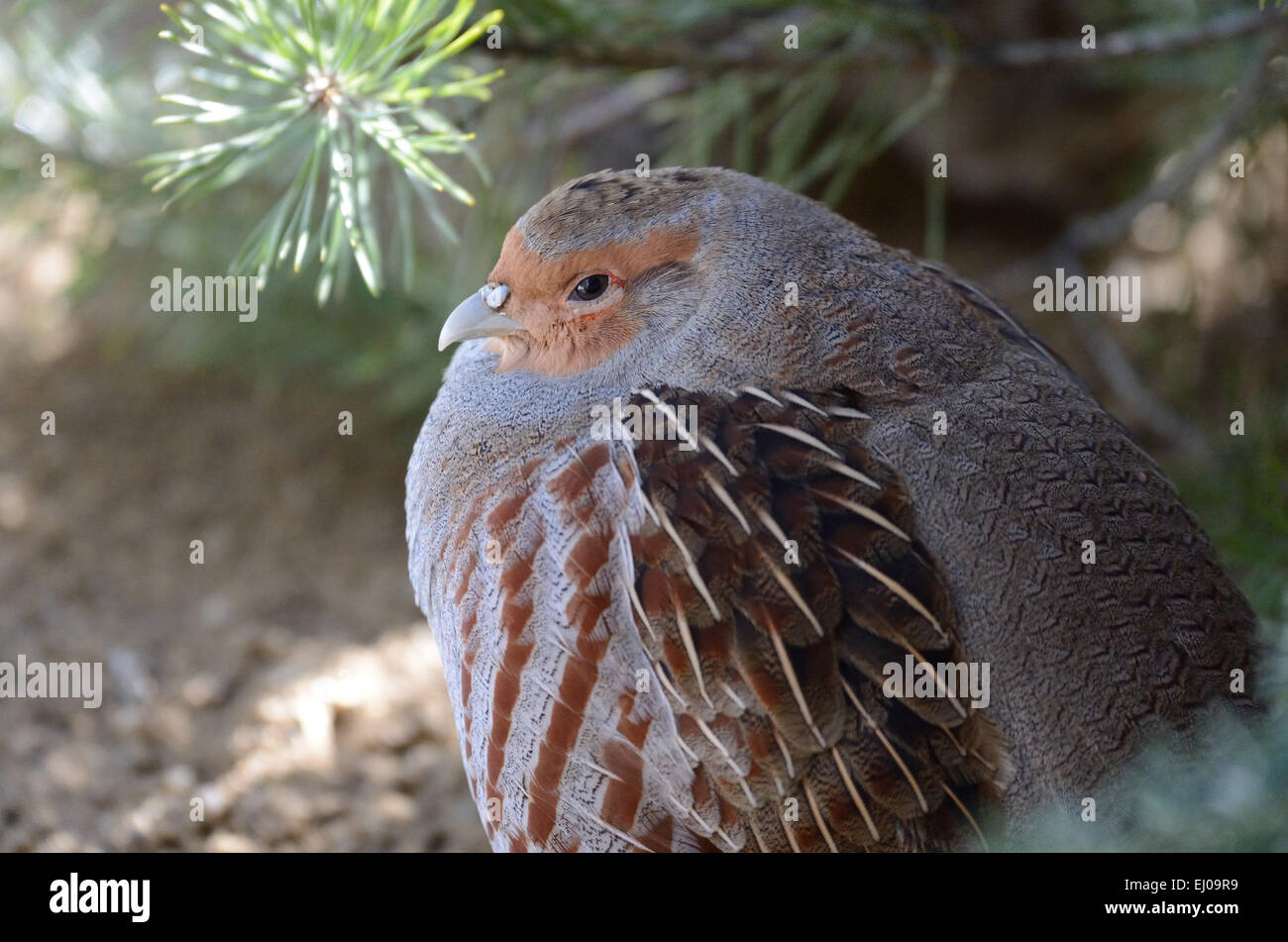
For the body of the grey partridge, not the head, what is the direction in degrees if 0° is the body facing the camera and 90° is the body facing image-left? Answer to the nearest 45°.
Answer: approximately 90°

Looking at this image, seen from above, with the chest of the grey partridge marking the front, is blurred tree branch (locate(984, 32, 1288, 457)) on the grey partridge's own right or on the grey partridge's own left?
on the grey partridge's own right
